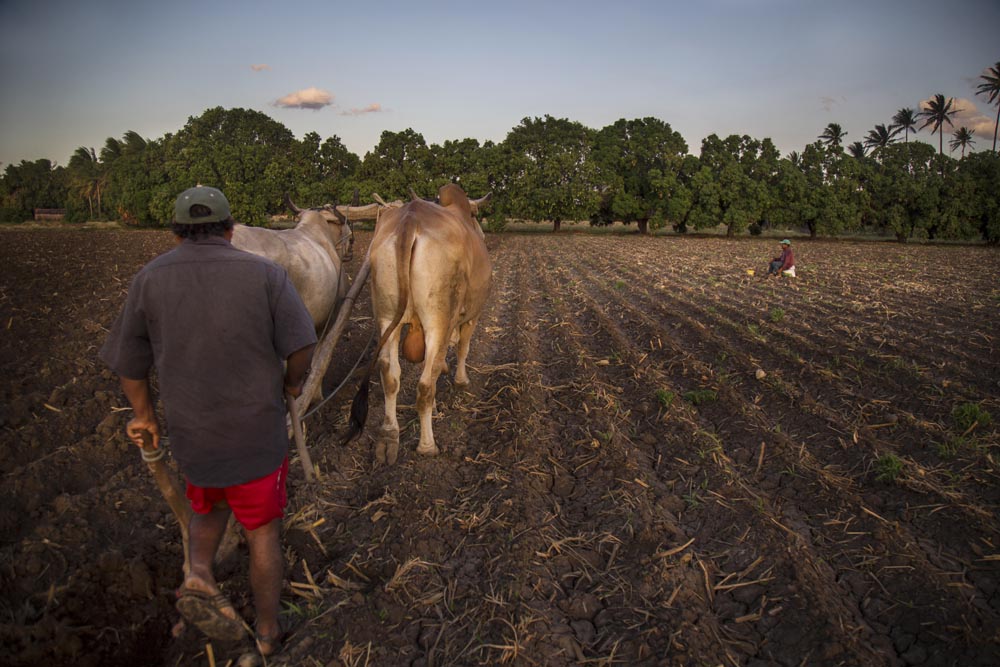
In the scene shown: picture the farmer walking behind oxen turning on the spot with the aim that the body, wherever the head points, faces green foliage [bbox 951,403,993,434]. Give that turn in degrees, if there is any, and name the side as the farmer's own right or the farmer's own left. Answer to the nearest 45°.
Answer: approximately 90° to the farmer's own right

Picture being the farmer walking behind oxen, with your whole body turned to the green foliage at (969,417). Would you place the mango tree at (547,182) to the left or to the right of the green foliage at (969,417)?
left

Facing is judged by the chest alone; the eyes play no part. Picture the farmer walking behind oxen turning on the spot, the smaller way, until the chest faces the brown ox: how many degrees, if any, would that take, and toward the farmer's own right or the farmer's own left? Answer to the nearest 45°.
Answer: approximately 45° to the farmer's own right

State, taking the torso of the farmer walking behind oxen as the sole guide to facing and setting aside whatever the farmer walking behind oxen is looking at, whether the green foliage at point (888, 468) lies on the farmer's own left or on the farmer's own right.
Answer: on the farmer's own right

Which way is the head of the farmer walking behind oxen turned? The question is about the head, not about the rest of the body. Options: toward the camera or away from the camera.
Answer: away from the camera

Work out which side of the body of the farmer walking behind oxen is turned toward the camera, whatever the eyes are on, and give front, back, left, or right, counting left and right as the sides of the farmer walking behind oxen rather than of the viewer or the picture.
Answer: back
